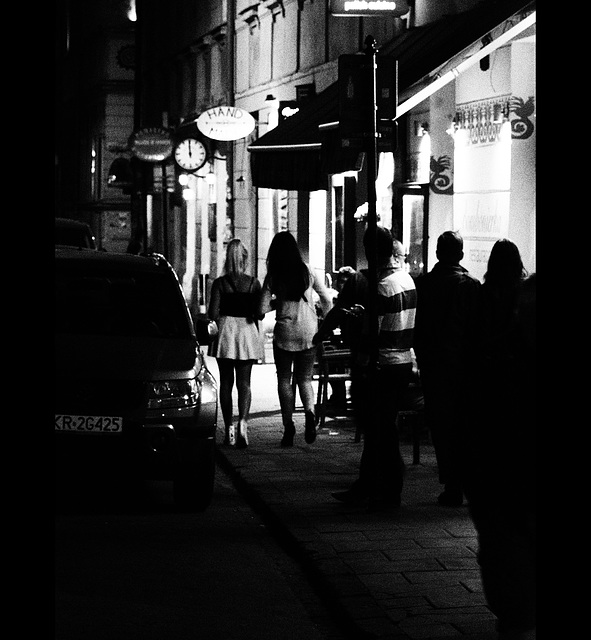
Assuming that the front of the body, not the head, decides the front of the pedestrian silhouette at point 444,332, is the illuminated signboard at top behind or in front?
in front

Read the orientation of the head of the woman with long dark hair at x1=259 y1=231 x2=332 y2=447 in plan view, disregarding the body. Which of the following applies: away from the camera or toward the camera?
away from the camera

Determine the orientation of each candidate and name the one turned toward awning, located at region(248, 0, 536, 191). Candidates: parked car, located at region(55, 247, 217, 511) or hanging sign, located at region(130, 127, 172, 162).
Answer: the hanging sign

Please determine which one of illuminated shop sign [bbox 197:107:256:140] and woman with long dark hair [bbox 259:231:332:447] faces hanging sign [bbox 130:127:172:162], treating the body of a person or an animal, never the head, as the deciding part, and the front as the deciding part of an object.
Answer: the woman with long dark hair

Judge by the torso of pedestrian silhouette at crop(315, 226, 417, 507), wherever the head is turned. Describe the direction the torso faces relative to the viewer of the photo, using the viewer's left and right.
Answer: facing away from the viewer and to the left of the viewer

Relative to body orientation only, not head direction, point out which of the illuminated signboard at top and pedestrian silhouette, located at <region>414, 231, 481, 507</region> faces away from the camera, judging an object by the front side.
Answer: the pedestrian silhouette

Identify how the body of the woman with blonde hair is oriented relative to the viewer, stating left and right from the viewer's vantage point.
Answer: facing away from the viewer

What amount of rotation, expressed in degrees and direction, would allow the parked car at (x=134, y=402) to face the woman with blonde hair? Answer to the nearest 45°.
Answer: approximately 180°

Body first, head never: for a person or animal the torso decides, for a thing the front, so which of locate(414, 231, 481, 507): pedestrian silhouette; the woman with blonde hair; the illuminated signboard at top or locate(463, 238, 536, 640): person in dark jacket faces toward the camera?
the illuminated signboard at top

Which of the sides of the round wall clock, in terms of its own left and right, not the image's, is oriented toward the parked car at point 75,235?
front

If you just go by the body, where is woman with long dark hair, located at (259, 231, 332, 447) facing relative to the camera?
away from the camera

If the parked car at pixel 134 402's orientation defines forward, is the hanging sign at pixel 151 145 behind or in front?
behind

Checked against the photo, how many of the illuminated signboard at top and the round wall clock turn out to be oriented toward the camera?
2

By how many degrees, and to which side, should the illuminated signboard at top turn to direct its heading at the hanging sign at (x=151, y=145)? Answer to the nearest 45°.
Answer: approximately 180°

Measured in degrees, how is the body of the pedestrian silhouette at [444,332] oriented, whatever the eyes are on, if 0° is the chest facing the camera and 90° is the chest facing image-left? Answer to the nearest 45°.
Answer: approximately 180°

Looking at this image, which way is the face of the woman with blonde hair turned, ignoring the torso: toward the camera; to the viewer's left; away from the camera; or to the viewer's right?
away from the camera

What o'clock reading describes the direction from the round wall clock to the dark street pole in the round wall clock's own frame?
The dark street pole is roughly at 12 o'clock from the round wall clock.

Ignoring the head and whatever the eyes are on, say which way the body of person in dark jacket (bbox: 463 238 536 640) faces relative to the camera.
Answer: away from the camera
